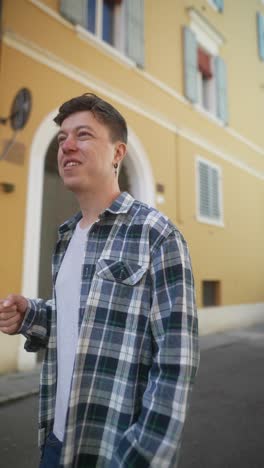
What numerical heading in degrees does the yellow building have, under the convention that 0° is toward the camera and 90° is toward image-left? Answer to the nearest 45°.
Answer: approximately 315°

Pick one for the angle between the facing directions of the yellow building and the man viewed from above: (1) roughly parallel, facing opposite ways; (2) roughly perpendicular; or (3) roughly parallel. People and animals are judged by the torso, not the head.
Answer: roughly perpendicular

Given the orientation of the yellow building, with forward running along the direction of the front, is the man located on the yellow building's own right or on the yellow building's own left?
on the yellow building's own right

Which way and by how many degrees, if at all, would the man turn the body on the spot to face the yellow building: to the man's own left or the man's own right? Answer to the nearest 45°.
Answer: approximately 135° to the man's own right
